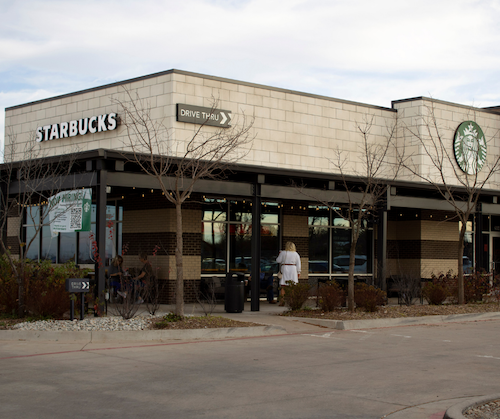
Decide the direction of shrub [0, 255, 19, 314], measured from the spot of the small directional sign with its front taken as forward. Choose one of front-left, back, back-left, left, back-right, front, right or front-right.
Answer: back-right

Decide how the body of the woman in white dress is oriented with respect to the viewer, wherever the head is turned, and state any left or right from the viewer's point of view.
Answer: facing away from the viewer

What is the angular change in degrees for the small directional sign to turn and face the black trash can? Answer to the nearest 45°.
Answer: approximately 135° to its left

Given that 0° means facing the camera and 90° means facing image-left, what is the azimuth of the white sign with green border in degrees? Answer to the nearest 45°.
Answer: approximately 45°

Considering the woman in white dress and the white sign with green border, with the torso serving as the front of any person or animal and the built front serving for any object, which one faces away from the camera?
the woman in white dress

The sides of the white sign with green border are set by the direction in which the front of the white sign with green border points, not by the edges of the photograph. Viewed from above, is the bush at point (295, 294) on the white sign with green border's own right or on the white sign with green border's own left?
on the white sign with green border's own left

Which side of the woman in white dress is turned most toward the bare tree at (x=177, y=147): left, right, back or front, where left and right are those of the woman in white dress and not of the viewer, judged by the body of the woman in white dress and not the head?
left
